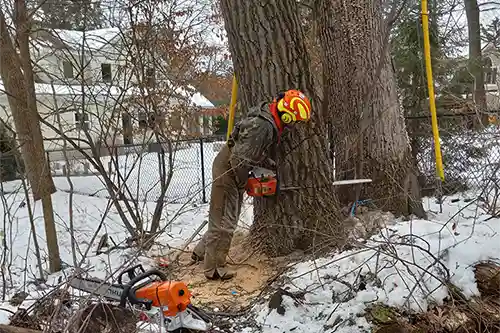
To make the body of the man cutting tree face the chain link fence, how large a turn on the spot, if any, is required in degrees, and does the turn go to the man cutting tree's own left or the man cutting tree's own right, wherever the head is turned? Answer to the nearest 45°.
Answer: approximately 90° to the man cutting tree's own left

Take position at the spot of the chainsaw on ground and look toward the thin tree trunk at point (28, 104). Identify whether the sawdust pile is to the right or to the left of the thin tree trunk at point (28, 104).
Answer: right

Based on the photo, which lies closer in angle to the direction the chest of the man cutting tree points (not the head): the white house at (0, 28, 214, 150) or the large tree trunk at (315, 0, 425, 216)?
the large tree trunk

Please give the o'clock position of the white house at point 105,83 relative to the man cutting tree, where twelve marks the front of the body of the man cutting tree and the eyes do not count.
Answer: The white house is roughly at 8 o'clock from the man cutting tree.

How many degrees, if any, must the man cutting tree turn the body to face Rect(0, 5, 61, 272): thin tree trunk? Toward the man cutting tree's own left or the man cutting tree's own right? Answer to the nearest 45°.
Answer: approximately 135° to the man cutting tree's own left

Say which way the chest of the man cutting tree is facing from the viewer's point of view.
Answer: to the viewer's right

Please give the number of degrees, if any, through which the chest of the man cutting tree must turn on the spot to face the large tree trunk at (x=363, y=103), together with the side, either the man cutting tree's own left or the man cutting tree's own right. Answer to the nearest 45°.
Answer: approximately 45° to the man cutting tree's own left
